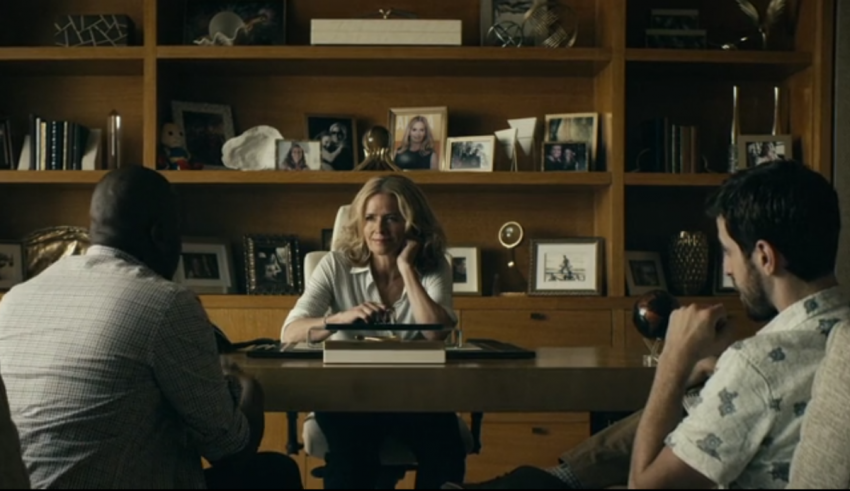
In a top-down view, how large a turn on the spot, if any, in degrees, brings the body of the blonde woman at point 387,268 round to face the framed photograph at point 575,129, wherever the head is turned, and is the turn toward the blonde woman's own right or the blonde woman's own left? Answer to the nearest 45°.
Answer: approximately 135° to the blonde woman's own left

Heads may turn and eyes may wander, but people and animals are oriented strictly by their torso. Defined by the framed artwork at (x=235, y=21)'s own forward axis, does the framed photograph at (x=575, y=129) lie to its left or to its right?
on its left

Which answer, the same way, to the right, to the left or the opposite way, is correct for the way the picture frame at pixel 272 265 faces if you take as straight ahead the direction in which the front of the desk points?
the opposite way

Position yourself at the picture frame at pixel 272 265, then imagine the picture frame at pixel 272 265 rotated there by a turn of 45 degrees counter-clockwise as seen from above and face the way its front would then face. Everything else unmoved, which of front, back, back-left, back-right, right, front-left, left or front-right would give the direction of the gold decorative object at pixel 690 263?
front-left

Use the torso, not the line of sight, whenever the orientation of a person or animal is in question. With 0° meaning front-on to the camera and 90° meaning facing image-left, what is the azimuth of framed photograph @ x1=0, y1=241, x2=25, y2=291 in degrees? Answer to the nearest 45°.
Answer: approximately 0°

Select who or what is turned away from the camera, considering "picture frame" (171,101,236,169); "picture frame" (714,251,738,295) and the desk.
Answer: the desk

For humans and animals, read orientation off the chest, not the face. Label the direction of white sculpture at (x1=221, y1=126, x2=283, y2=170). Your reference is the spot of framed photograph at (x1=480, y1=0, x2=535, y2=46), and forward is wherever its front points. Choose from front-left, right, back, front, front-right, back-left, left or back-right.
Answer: right

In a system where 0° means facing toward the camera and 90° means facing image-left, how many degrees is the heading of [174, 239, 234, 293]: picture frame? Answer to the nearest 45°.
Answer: approximately 0°
